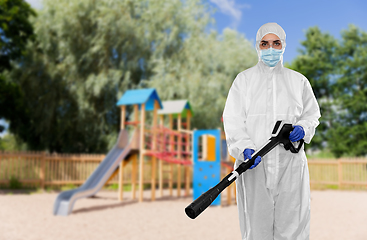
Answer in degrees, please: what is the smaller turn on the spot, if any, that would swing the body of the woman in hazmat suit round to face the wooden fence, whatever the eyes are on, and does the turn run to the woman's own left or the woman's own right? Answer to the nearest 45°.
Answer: approximately 135° to the woman's own right

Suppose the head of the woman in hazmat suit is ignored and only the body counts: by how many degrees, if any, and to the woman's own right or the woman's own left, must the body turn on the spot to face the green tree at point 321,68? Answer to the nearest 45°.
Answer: approximately 180°

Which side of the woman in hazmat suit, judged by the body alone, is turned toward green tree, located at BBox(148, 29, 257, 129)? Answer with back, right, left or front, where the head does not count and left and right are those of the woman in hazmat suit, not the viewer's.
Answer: back

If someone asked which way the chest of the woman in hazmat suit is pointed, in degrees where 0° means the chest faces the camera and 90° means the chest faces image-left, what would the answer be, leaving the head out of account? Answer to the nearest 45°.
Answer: approximately 0°
